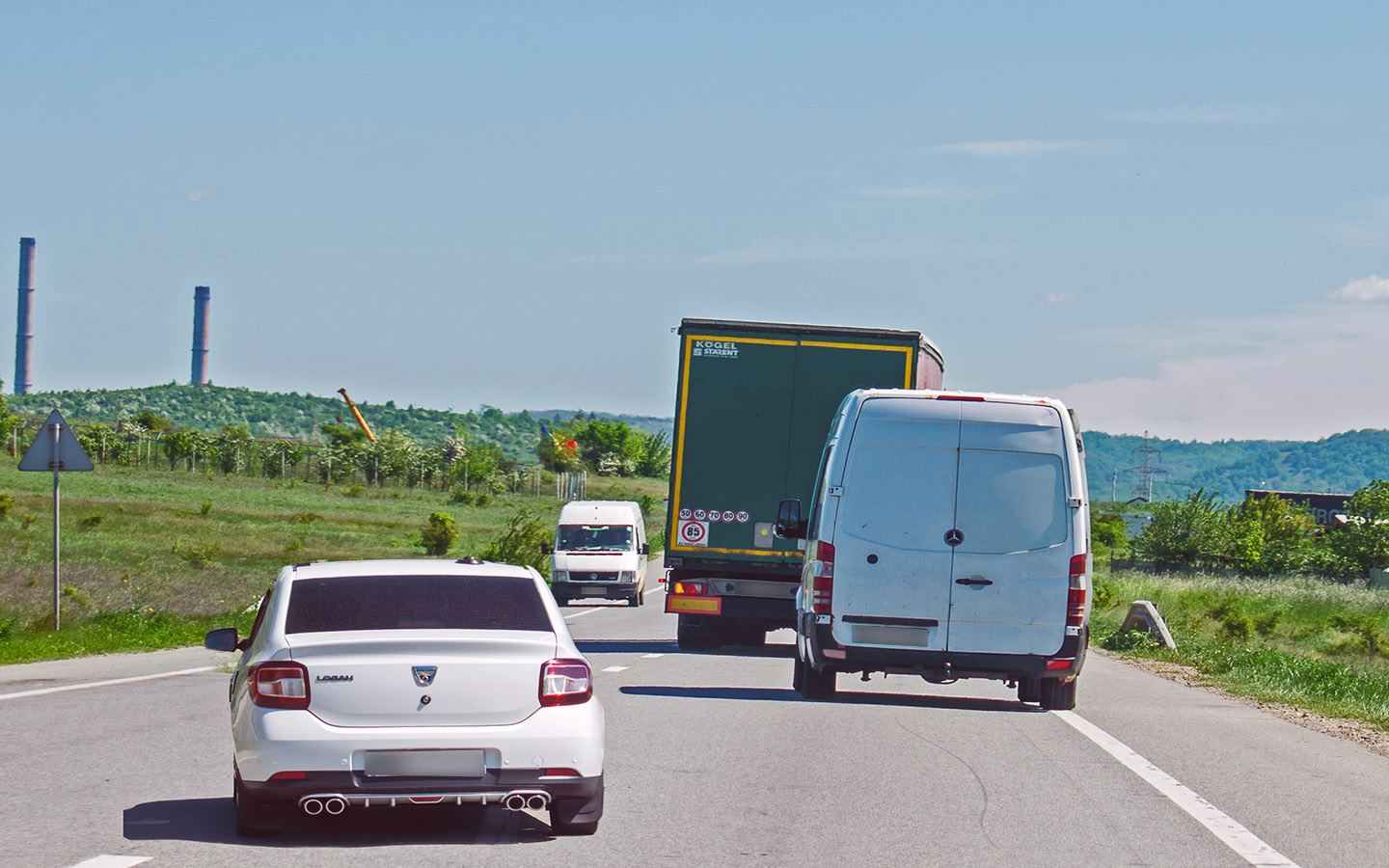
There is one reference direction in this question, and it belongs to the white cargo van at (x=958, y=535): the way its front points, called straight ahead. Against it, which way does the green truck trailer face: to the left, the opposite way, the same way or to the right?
the same way

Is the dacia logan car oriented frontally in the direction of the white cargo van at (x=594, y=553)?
yes

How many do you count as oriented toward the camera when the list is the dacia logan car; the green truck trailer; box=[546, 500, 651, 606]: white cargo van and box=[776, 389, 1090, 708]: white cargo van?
1

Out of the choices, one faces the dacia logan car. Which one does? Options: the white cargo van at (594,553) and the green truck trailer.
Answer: the white cargo van

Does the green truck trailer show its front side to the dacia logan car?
no

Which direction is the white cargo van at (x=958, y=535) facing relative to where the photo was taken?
away from the camera

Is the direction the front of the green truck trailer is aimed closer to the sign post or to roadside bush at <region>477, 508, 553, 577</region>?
the roadside bush

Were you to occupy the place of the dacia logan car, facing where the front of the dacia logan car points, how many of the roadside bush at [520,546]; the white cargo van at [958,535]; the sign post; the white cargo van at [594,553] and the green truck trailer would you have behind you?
0

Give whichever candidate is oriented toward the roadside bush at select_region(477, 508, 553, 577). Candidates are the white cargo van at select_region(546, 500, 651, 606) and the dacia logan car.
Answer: the dacia logan car

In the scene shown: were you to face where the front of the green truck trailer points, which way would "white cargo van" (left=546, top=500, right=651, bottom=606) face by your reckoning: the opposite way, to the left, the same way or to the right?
the opposite way

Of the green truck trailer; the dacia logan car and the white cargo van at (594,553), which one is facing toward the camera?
the white cargo van

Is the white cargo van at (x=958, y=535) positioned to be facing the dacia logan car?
no

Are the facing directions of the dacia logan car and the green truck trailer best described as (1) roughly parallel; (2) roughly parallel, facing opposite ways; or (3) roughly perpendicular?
roughly parallel

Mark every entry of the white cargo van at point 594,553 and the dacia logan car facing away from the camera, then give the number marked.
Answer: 1

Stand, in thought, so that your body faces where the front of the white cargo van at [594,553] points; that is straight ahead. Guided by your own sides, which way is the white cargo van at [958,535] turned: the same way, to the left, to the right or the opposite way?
the opposite way

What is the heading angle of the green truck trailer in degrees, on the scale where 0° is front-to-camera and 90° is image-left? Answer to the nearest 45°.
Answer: approximately 180°

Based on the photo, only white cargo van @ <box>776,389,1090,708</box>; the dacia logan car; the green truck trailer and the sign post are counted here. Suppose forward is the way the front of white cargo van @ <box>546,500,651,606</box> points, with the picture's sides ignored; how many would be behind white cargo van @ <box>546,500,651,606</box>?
0

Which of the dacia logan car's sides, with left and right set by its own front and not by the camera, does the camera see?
back

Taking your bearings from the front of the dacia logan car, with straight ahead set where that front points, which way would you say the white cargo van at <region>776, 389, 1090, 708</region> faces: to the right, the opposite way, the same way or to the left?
the same way

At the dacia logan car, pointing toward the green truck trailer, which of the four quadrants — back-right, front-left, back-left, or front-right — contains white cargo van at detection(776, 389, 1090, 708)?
front-right

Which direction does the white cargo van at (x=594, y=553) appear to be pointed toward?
toward the camera
